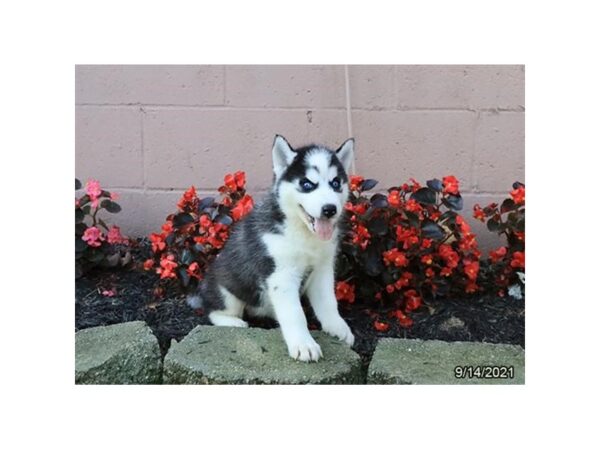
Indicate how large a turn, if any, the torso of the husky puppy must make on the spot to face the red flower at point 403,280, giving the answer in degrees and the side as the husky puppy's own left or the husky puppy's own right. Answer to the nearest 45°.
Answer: approximately 90° to the husky puppy's own left

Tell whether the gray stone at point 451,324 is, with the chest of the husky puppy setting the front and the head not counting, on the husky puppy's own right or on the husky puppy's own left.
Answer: on the husky puppy's own left

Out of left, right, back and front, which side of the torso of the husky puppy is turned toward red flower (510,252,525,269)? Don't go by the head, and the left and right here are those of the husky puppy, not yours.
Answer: left

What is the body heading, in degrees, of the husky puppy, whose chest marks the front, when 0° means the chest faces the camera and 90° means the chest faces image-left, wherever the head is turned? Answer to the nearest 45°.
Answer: approximately 315°

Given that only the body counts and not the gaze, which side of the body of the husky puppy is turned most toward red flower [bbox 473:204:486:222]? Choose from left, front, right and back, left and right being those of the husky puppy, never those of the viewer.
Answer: left

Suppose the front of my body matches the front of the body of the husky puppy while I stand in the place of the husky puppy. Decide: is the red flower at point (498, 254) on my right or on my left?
on my left
